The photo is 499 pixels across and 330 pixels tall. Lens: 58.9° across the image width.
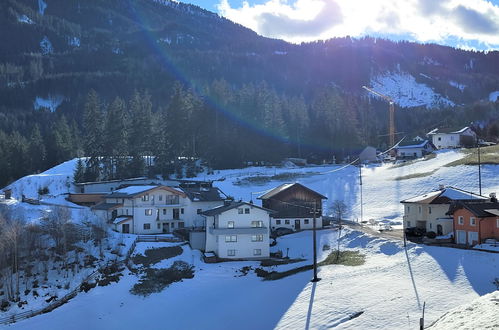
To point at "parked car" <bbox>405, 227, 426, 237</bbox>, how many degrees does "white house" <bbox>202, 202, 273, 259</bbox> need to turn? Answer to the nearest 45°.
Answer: approximately 90° to its left

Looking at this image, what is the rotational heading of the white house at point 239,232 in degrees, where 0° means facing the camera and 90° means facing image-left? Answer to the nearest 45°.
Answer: approximately 0°

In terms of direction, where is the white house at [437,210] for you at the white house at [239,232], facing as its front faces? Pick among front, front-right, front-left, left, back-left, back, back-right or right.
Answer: left

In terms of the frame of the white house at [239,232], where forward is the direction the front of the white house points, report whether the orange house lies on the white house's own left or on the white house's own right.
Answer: on the white house's own left
